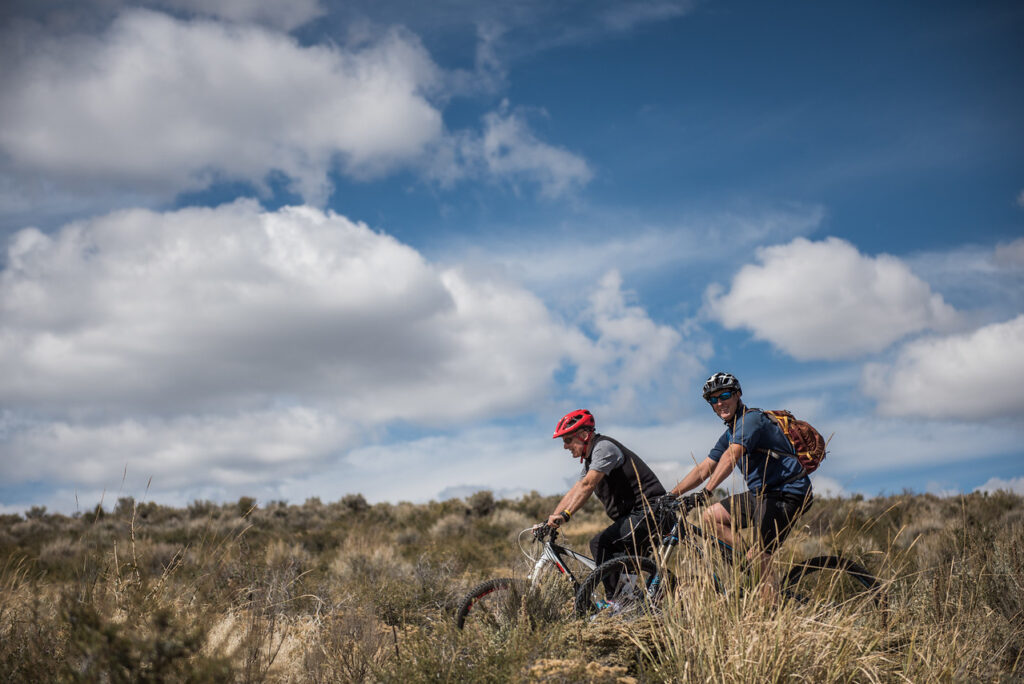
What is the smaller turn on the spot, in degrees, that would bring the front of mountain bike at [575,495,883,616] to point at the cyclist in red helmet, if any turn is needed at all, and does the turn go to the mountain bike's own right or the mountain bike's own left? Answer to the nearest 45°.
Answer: approximately 45° to the mountain bike's own right

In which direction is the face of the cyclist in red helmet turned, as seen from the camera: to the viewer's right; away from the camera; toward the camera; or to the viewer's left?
to the viewer's left

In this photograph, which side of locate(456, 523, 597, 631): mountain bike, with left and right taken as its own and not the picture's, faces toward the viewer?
left

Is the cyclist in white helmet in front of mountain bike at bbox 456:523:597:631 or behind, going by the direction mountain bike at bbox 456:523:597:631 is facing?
behind

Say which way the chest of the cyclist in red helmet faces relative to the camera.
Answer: to the viewer's left

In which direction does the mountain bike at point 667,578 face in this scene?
to the viewer's left
